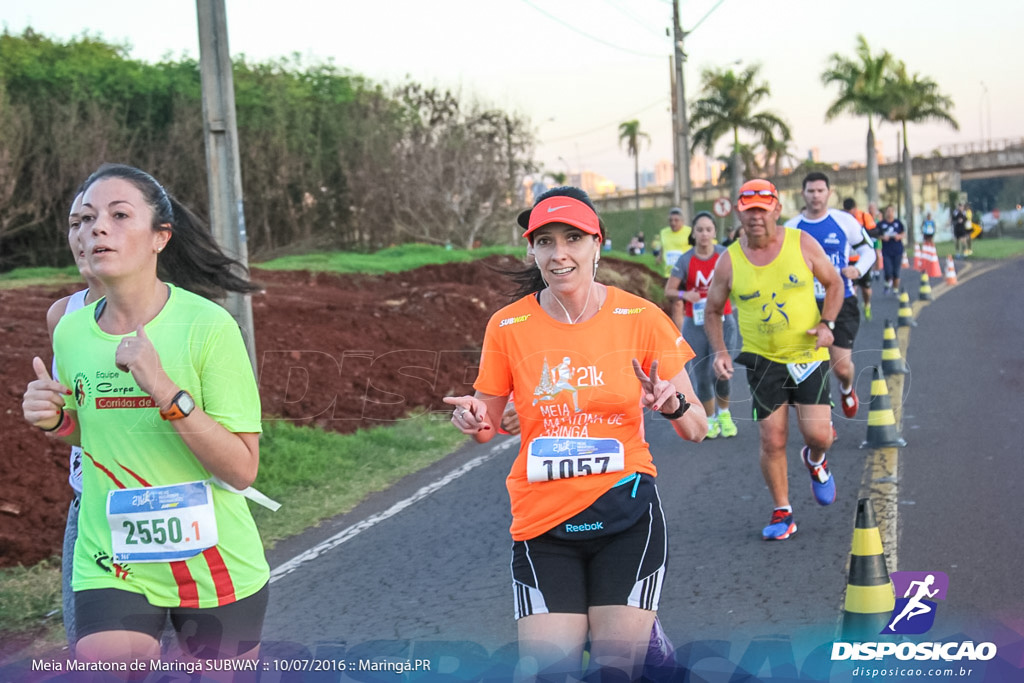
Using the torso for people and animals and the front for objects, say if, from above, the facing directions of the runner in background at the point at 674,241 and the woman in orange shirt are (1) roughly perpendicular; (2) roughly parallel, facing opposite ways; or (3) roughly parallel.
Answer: roughly parallel

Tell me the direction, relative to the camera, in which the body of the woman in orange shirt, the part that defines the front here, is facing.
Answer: toward the camera

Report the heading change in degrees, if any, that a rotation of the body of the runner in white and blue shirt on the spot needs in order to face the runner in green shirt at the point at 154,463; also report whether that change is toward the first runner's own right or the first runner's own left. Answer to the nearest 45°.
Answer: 0° — they already face them

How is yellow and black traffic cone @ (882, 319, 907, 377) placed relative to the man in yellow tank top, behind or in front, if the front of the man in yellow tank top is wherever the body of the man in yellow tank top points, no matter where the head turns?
behind

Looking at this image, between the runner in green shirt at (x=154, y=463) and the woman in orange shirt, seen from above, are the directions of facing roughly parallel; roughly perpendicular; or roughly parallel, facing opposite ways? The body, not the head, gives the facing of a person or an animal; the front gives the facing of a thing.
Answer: roughly parallel

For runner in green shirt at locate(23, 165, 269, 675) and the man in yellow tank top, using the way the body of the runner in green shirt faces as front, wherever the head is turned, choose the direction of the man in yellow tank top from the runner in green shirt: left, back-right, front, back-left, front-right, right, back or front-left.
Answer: back

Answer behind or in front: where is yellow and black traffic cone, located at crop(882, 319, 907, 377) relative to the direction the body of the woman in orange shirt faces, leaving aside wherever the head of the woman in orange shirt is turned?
behind

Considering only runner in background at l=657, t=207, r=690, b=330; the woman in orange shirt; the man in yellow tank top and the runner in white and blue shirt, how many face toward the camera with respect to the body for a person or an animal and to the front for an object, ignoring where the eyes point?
4

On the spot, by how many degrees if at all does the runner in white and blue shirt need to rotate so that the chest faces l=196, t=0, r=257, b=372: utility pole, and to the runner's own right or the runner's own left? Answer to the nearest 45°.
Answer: approximately 90° to the runner's own right

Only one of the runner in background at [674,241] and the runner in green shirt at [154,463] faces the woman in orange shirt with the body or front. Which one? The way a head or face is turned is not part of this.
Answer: the runner in background at [674,241]

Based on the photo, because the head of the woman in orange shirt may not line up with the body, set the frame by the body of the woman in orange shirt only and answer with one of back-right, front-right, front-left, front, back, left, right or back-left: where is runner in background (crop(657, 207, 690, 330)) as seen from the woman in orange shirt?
back

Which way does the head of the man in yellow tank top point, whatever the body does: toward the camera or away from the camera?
toward the camera

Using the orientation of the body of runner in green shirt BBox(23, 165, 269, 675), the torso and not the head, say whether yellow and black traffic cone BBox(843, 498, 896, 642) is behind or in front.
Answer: behind

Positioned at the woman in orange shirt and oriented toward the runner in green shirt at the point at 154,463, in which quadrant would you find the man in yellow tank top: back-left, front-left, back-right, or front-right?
back-right

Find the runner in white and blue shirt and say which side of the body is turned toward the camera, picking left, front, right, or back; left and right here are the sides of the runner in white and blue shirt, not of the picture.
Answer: front

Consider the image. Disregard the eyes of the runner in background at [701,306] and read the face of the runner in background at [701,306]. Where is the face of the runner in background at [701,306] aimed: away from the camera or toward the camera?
toward the camera

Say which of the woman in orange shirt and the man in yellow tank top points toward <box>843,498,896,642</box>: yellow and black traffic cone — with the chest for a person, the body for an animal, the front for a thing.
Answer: the man in yellow tank top
